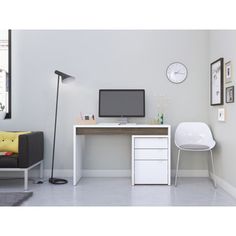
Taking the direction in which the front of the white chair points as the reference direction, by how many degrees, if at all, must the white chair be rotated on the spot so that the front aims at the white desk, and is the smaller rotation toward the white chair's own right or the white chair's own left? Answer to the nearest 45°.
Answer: approximately 45° to the white chair's own right

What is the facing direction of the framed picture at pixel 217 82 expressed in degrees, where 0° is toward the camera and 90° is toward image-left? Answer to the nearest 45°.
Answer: approximately 45°

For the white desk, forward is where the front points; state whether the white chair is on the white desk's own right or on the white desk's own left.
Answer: on the white desk's own left

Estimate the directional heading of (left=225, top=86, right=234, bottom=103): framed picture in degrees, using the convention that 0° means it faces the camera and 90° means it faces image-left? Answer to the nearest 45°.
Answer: approximately 45°

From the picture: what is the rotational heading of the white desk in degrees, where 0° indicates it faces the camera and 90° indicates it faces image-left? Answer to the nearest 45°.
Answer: approximately 0°

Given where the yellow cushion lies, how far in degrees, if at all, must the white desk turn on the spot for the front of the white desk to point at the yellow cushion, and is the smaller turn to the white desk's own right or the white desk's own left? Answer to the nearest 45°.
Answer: approximately 90° to the white desk's own right

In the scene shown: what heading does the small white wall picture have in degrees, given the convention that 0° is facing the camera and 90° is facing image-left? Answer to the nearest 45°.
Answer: approximately 45°
